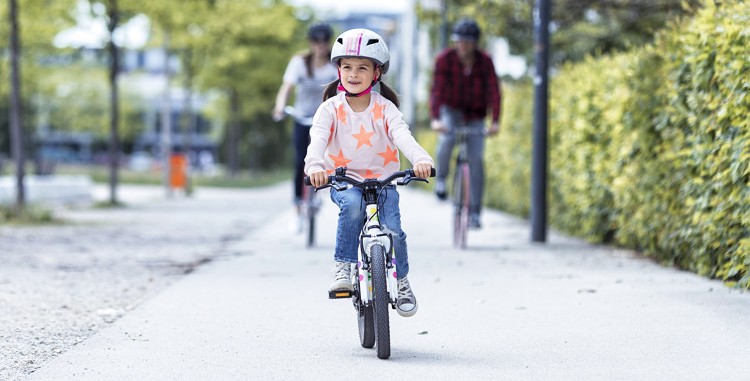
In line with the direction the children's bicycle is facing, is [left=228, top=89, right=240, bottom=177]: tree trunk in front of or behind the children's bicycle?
behind

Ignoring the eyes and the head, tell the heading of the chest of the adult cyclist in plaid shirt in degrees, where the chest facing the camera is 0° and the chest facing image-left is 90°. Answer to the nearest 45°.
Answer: approximately 0°

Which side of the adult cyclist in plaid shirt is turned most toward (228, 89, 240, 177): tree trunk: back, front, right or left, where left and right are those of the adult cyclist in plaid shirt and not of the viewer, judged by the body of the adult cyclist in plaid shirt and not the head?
back

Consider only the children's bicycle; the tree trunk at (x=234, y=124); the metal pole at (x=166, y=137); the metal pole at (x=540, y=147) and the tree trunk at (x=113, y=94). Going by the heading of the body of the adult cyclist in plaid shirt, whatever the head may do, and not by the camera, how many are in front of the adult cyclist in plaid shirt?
1

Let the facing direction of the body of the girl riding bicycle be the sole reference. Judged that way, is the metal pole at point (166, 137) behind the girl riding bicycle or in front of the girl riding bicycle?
behind

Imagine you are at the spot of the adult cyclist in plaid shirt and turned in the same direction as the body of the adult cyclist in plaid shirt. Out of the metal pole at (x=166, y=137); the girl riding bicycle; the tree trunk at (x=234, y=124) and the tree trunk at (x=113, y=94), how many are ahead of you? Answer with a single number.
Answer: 1

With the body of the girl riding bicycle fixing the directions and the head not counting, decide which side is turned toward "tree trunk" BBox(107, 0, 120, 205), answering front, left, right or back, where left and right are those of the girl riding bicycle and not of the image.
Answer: back

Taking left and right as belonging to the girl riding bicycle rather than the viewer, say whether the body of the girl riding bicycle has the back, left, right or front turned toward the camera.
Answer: front

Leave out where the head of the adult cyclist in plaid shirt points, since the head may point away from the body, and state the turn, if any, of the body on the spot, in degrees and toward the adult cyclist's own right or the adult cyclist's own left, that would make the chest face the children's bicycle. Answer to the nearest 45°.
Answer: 0° — they already face it
